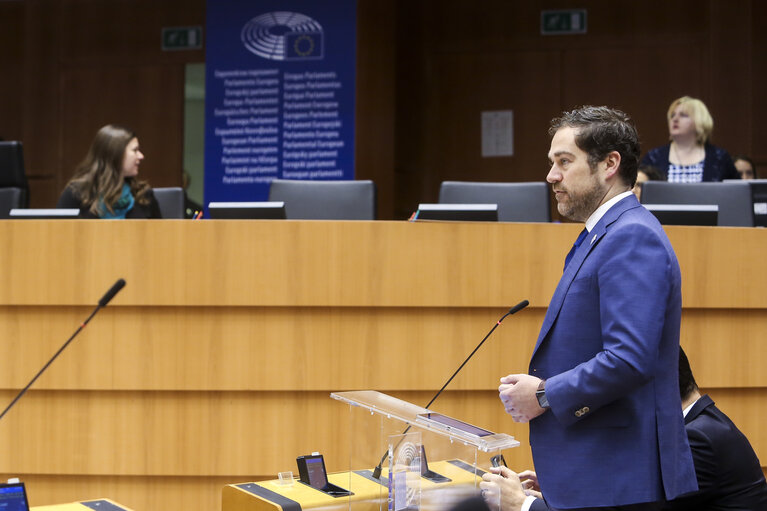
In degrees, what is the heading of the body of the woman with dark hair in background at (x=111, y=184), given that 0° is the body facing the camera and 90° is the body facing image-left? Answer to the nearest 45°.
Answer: approximately 315°

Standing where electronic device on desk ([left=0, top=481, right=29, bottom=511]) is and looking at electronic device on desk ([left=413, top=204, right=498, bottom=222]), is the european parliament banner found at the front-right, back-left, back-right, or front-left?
front-left

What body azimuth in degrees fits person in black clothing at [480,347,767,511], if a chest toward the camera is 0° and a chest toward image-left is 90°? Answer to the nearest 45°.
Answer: approximately 90°

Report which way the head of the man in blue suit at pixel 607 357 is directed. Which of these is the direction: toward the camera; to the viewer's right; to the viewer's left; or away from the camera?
to the viewer's left

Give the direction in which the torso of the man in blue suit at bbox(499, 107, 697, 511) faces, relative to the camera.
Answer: to the viewer's left

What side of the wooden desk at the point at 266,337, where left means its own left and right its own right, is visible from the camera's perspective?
front

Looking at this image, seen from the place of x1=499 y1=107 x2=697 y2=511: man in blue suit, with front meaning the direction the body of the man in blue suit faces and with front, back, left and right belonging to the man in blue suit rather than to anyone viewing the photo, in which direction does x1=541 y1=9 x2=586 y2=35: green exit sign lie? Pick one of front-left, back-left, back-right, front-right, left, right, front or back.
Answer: right

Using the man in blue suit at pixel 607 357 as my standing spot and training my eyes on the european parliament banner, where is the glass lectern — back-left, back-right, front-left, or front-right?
front-left

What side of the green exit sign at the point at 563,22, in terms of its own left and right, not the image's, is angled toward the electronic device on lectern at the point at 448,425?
front

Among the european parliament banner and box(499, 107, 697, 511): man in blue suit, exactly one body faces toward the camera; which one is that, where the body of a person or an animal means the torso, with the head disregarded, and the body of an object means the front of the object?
the european parliament banner

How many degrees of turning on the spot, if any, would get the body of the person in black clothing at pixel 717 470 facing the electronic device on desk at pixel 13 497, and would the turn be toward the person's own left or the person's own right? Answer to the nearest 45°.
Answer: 0° — they already face it

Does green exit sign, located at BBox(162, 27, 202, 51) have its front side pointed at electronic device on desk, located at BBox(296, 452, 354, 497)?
yes

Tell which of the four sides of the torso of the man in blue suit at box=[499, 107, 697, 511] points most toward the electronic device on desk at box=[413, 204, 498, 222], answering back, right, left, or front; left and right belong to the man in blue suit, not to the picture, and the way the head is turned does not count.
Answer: right

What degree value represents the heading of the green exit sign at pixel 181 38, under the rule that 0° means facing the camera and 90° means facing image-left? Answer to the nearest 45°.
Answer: approximately 0°

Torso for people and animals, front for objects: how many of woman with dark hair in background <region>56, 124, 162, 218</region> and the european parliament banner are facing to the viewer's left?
0

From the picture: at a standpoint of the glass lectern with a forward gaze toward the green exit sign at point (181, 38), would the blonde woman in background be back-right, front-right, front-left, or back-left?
front-right

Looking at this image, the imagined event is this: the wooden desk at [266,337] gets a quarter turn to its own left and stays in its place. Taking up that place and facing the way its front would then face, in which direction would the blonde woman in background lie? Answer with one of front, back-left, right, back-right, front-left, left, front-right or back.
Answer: front-left

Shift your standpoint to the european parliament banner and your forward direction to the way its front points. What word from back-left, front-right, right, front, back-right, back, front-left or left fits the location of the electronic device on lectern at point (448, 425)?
front

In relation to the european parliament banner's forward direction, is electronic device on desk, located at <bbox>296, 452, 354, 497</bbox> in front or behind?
in front

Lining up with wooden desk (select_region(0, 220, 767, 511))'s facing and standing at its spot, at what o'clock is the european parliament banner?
The european parliament banner is roughly at 6 o'clock from the wooden desk.
